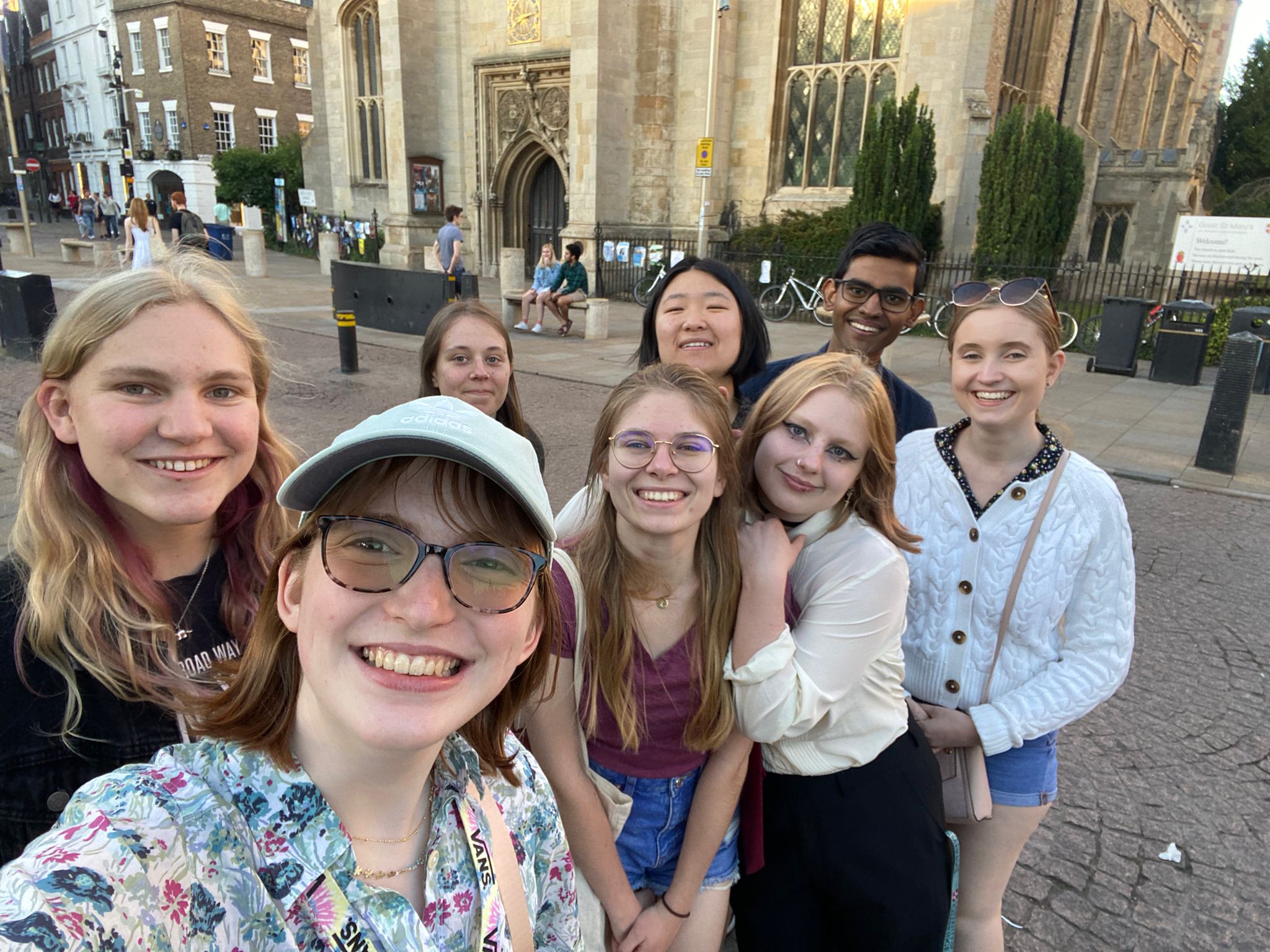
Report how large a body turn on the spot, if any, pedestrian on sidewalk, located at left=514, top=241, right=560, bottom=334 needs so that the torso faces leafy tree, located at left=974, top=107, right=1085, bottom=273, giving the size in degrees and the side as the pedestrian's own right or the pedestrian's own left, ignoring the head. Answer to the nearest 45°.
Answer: approximately 135° to the pedestrian's own left

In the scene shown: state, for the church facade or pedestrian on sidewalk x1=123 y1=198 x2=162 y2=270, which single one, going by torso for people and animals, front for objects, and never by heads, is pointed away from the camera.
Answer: the pedestrian on sidewalk

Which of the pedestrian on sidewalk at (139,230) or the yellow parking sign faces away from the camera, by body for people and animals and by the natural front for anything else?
the pedestrian on sidewalk

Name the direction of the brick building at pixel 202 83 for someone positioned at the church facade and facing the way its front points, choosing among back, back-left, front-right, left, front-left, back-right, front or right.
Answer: back-right

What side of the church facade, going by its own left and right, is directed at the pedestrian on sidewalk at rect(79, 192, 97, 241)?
right

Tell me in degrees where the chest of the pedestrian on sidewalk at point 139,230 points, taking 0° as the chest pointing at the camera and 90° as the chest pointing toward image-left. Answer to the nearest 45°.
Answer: approximately 180°

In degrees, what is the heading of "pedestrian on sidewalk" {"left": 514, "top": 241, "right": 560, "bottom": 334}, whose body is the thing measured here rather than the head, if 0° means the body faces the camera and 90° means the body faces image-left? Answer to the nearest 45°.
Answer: approximately 45°
